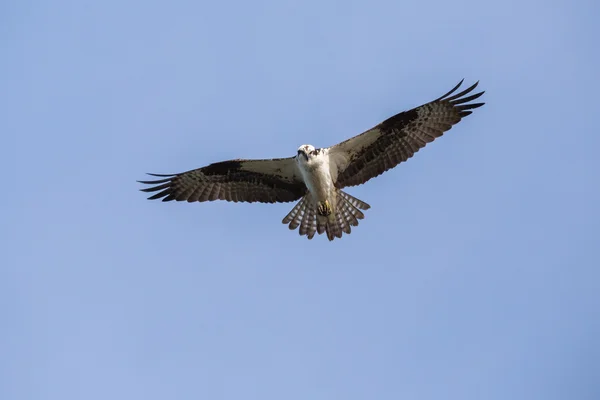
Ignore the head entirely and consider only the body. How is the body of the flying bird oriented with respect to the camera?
toward the camera
